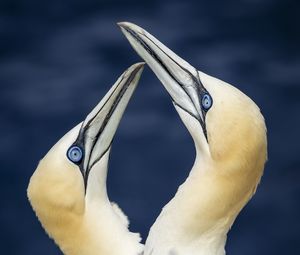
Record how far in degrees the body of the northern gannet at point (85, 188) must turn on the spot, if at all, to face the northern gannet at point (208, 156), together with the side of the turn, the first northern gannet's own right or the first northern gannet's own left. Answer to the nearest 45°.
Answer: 0° — it already faces it

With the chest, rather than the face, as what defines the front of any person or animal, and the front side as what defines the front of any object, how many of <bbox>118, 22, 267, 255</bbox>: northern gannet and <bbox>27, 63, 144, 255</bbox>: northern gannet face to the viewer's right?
1

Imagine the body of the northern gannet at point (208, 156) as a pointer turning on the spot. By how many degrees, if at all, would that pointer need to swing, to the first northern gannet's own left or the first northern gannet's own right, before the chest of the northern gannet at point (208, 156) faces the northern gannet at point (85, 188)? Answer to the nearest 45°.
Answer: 0° — it already faces it

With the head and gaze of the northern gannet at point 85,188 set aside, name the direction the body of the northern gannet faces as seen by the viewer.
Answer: to the viewer's right

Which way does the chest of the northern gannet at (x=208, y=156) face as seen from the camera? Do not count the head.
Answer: to the viewer's left

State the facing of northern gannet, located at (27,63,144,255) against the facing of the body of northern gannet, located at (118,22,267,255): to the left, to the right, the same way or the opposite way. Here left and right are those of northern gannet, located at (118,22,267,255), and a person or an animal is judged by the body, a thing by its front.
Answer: the opposite way
